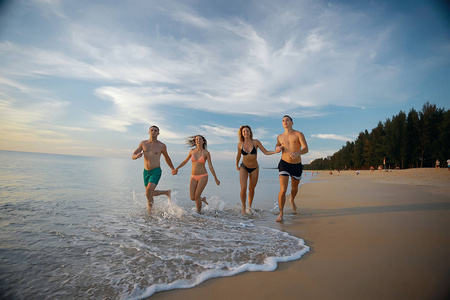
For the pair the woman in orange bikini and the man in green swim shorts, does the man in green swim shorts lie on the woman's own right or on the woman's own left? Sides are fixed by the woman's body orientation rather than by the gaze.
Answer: on the woman's own right

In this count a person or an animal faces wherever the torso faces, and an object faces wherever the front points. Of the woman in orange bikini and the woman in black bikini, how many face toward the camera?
2

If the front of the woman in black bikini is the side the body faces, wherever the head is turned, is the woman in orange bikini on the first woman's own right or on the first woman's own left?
on the first woman's own right

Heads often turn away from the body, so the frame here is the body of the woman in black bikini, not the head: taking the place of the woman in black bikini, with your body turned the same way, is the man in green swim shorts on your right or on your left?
on your right

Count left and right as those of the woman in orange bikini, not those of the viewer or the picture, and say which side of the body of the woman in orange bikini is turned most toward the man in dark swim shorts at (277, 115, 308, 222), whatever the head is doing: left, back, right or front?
left

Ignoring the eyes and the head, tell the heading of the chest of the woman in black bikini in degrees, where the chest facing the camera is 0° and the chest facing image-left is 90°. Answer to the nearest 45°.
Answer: approximately 0°

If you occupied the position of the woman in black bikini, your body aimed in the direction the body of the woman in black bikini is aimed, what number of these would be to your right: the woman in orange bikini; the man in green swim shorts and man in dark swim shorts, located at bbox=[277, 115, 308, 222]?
2

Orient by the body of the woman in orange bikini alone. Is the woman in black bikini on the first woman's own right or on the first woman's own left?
on the first woman's own left
